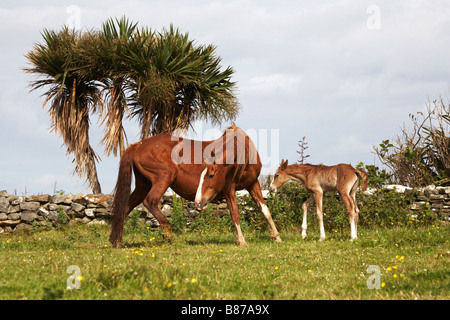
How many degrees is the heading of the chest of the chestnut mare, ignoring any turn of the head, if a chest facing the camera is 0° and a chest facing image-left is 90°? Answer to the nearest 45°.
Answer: approximately 270°

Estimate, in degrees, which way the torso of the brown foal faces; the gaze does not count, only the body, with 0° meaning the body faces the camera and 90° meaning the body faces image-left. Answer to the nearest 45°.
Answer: approximately 90°

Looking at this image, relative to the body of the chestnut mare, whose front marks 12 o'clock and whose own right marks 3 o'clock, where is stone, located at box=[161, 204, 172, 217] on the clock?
The stone is roughly at 9 o'clock from the chestnut mare.

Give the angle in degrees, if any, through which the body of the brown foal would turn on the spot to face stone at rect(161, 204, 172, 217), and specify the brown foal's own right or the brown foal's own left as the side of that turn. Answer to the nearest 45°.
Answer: approximately 45° to the brown foal's own right

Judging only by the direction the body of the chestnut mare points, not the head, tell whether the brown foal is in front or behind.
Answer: in front

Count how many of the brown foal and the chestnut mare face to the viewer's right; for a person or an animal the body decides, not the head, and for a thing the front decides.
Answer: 1

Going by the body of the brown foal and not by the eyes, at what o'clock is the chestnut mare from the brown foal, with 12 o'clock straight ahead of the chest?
The chestnut mare is roughly at 11 o'clock from the brown foal.

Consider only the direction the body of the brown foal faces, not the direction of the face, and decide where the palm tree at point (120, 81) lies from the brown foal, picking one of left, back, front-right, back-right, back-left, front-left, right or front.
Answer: front-right

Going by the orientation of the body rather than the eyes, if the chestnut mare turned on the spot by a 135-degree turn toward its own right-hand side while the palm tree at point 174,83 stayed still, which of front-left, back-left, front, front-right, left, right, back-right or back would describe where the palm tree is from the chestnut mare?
back-right

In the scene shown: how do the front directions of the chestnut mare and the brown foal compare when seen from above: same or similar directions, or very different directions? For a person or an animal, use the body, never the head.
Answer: very different directions
